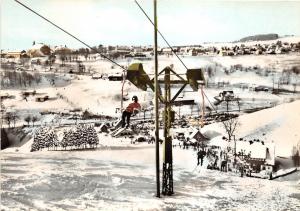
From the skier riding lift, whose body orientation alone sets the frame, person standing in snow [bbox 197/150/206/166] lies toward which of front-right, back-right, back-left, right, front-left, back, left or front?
back-left

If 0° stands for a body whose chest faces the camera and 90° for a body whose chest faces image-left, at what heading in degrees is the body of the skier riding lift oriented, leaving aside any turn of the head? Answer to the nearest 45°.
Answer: approximately 45°
